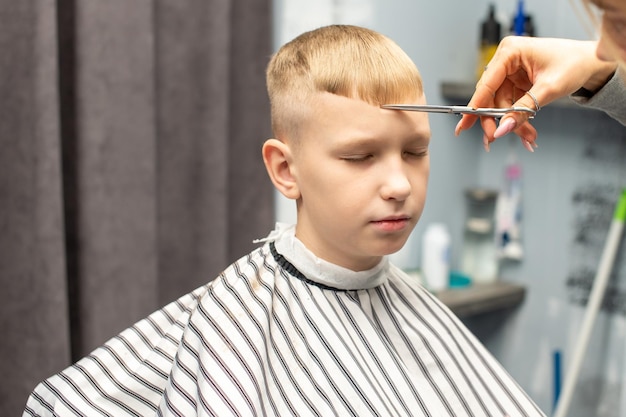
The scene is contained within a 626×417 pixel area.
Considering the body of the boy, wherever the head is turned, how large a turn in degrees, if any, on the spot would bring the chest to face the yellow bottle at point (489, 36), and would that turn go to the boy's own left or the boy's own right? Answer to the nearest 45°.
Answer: approximately 135° to the boy's own left

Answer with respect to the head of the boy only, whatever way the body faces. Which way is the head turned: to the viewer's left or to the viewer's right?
to the viewer's right

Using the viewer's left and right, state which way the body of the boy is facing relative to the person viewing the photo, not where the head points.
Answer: facing the viewer and to the right of the viewer

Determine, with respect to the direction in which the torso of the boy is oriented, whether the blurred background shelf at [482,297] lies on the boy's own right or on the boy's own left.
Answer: on the boy's own left
